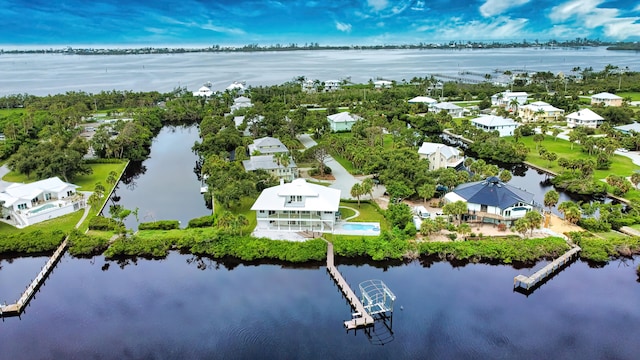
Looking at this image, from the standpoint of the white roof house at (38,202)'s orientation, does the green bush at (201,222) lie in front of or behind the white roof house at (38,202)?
in front

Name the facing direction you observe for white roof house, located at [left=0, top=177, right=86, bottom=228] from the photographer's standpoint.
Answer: facing the viewer and to the right of the viewer

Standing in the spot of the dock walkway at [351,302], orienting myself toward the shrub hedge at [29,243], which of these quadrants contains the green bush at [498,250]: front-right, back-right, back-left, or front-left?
back-right

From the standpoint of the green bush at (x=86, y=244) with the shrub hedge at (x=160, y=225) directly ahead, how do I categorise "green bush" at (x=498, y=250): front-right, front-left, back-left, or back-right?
front-right

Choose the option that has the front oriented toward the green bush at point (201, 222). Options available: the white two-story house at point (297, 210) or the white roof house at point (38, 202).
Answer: the white roof house

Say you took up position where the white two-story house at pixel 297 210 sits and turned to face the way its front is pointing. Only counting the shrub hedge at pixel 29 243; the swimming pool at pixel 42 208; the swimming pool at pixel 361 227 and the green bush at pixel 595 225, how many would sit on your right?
2

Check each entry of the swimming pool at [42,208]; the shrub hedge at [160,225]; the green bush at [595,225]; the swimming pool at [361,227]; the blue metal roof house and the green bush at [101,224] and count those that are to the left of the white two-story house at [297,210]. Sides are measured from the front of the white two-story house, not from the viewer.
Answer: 3

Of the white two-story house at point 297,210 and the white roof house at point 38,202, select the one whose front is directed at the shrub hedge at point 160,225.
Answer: the white roof house

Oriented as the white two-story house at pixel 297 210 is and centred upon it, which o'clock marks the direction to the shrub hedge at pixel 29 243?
The shrub hedge is roughly at 3 o'clock from the white two-story house.

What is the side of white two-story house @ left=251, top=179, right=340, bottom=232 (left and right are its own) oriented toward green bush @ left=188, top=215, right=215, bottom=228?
right

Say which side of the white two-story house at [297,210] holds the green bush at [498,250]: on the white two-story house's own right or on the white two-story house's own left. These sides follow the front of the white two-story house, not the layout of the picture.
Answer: on the white two-story house's own left
